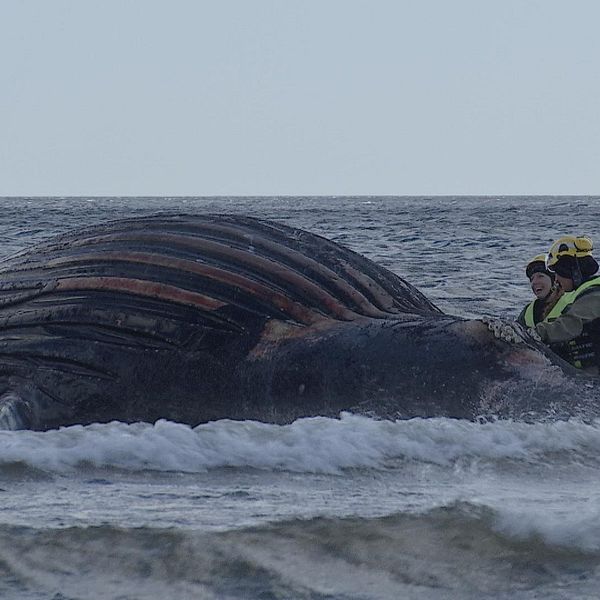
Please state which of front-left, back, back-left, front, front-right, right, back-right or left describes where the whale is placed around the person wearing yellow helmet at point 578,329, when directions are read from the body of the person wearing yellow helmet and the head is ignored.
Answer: front-left

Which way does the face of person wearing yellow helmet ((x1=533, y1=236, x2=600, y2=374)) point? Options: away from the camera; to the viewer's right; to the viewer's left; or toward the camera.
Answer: to the viewer's left

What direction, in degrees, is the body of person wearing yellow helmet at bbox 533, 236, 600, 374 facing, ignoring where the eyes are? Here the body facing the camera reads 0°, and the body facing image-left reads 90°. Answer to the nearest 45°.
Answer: approximately 90°

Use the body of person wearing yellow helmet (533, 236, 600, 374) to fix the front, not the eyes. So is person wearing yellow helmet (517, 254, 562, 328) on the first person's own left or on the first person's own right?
on the first person's own right
